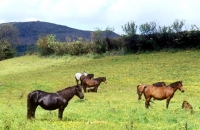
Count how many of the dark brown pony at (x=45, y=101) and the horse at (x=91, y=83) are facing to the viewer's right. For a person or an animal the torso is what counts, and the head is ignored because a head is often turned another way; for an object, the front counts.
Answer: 2

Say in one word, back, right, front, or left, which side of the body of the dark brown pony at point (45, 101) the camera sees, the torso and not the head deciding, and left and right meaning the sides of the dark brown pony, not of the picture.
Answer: right

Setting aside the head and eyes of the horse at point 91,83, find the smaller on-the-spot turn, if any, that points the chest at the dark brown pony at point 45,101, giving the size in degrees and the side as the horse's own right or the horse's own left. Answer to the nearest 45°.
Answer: approximately 90° to the horse's own right

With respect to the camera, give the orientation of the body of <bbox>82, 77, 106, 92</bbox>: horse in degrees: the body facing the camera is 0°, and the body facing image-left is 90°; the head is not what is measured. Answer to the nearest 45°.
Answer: approximately 270°

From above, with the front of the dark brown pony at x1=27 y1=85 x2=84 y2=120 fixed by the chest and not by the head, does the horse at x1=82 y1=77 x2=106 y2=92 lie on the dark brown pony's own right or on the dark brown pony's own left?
on the dark brown pony's own left
